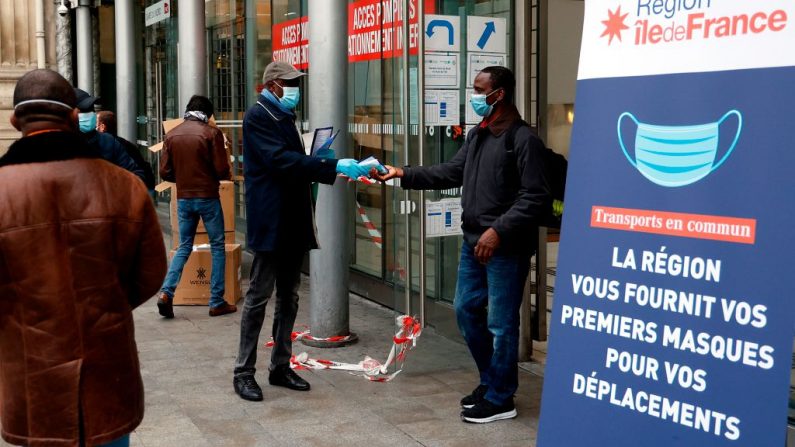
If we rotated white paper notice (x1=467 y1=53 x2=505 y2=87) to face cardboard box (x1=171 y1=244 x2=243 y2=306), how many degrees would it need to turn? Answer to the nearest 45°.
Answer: approximately 135° to its right

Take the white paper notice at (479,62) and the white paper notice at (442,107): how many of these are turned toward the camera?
2

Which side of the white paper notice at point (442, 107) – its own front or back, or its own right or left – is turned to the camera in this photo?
front

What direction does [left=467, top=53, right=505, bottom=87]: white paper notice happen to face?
toward the camera

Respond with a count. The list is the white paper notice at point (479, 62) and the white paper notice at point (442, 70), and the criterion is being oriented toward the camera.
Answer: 2

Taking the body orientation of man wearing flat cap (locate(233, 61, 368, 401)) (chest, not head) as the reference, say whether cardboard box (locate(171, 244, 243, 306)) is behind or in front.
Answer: behind

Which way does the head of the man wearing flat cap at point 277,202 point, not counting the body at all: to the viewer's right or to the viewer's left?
to the viewer's right

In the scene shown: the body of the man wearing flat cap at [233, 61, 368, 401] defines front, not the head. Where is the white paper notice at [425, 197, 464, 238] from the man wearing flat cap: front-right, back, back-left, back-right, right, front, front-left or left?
left

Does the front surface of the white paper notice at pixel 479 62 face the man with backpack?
yes
